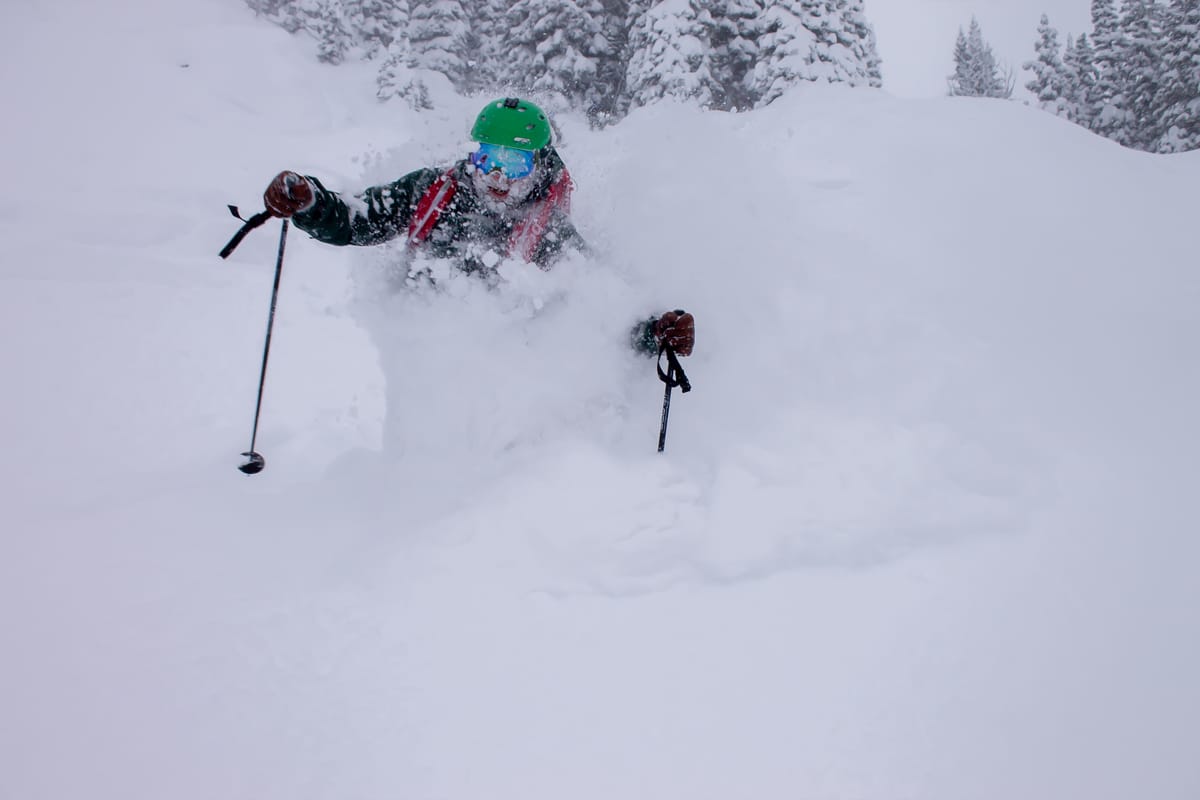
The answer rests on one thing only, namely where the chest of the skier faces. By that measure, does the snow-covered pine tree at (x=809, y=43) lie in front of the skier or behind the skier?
behind

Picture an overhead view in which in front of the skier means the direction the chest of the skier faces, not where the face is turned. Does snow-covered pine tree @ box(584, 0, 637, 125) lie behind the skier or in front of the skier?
behind

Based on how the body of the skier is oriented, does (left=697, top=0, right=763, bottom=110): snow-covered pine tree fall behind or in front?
behind

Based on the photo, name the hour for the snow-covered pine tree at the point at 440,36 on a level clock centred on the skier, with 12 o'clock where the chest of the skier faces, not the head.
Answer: The snow-covered pine tree is roughly at 6 o'clock from the skier.

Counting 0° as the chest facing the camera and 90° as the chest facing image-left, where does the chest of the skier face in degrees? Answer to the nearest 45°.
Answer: approximately 0°

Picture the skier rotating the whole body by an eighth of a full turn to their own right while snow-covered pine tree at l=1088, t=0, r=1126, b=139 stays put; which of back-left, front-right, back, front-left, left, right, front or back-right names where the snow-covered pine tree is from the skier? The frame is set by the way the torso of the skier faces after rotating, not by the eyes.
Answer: back

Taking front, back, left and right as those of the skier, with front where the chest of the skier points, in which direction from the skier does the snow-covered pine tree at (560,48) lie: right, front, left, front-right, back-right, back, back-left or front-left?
back

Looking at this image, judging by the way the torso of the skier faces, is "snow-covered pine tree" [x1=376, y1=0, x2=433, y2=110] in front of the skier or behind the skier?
behind

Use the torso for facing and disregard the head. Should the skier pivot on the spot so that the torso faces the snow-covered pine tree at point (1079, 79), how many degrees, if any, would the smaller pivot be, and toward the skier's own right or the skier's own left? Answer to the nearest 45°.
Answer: approximately 135° to the skier's own left
